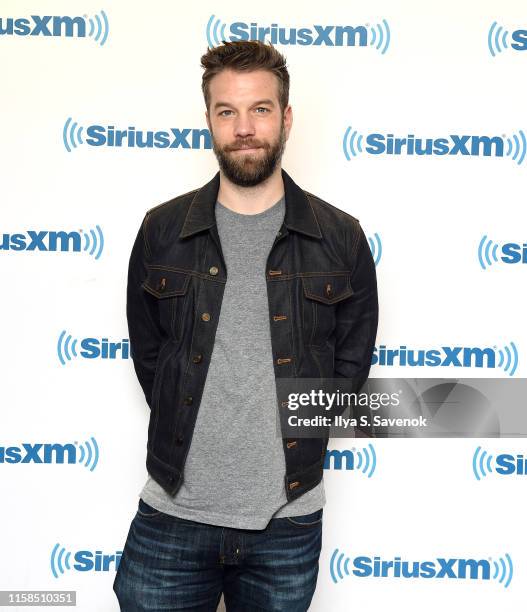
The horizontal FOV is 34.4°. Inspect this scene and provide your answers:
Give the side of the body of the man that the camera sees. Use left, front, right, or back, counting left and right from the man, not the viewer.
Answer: front

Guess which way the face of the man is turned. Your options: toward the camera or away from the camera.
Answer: toward the camera
